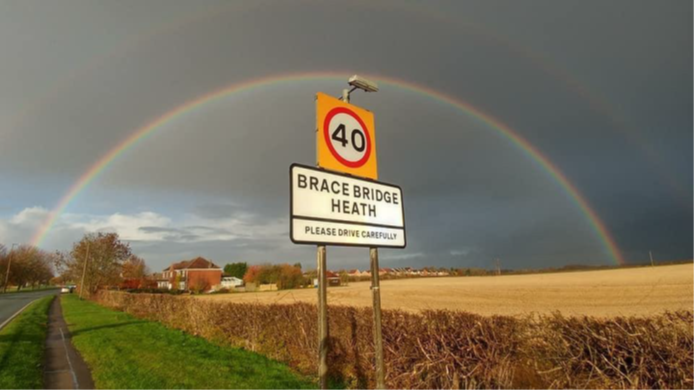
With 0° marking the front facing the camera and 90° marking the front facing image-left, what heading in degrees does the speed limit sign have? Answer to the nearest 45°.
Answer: approximately 315°
